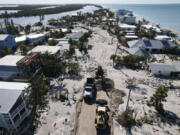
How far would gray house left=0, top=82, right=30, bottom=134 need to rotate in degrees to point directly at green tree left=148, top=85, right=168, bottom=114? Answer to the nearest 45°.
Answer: approximately 45° to its left

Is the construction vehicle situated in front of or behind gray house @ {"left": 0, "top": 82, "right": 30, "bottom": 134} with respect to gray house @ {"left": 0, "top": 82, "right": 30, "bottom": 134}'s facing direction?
in front

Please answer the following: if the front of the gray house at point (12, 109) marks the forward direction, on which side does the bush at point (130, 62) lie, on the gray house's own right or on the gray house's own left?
on the gray house's own left

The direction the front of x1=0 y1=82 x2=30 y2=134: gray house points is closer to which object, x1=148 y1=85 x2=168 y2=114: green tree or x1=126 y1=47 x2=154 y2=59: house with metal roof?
the green tree

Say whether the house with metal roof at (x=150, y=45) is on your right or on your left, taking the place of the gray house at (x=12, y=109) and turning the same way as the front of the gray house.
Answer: on your left

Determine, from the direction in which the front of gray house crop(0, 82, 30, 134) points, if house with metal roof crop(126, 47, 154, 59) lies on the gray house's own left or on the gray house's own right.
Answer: on the gray house's own left

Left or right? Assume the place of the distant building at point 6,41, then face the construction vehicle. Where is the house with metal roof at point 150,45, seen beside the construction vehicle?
left

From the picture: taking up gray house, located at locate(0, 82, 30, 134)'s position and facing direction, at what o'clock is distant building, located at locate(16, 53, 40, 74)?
The distant building is roughly at 8 o'clock from the gray house.

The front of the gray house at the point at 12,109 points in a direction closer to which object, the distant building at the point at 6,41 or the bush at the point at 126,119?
the bush
